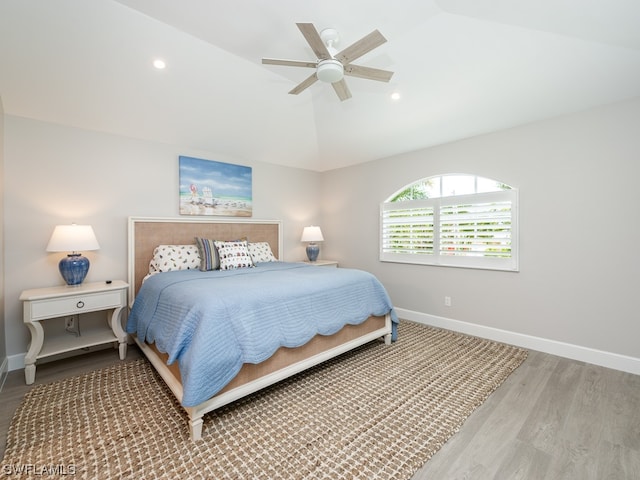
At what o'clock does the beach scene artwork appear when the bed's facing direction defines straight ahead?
The beach scene artwork is roughly at 7 o'clock from the bed.

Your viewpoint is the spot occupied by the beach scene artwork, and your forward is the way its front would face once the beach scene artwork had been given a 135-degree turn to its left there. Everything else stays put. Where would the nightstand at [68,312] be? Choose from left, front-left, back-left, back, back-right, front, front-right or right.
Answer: back-left

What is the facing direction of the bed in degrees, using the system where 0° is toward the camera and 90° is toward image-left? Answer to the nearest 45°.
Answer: approximately 315°

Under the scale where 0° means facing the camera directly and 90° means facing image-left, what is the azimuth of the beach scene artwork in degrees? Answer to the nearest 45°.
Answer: approximately 315°
